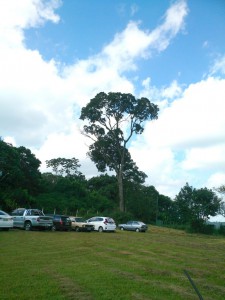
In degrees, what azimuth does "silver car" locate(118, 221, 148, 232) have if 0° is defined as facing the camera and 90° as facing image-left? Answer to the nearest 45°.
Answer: approximately 135°

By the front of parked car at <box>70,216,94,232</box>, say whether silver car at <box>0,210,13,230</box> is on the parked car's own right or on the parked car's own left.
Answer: on the parked car's own right

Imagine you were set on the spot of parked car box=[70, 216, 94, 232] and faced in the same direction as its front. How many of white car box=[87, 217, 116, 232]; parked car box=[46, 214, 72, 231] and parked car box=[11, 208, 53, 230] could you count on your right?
2

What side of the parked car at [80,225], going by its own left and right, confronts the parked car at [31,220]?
right

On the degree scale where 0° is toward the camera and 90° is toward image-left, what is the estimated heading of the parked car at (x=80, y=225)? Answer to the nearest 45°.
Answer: approximately 315°
